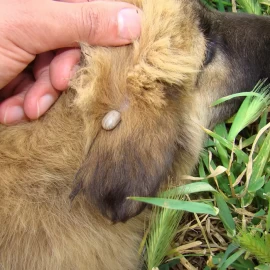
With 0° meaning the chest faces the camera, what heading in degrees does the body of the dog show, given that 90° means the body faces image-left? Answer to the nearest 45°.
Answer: approximately 270°

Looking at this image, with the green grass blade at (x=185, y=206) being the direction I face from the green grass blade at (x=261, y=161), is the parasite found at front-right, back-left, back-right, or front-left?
front-right

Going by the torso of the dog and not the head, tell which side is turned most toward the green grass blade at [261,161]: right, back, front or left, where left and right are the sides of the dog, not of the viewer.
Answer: front
